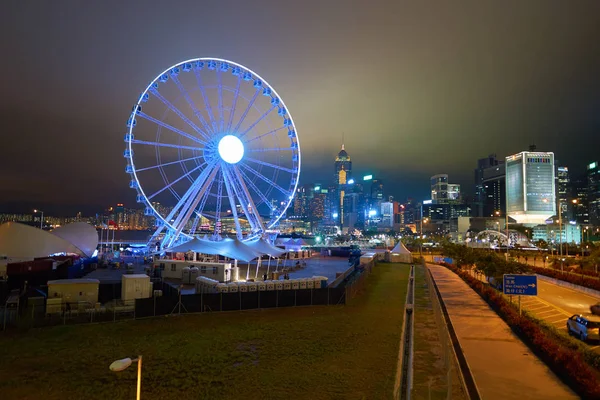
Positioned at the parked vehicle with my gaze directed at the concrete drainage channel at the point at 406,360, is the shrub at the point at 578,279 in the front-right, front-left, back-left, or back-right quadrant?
back-right

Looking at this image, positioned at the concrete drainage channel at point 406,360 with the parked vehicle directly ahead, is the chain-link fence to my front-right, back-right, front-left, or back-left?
back-left

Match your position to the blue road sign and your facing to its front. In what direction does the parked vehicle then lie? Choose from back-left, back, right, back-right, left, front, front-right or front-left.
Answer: front-left

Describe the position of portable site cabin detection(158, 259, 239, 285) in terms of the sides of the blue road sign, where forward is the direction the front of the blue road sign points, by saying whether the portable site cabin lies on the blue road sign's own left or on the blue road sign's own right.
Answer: on the blue road sign's own right

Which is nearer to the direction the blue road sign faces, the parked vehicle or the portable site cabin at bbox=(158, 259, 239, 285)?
the parked vehicle

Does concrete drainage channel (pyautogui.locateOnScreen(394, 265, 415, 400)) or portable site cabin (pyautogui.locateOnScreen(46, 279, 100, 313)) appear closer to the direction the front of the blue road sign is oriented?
the concrete drainage channel

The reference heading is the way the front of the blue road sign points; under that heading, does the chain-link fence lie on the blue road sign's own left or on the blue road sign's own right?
on the blue road sign's own right

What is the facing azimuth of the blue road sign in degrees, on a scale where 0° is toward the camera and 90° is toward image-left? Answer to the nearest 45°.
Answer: approximately 0°

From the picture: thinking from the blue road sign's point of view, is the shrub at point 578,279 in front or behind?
behind
